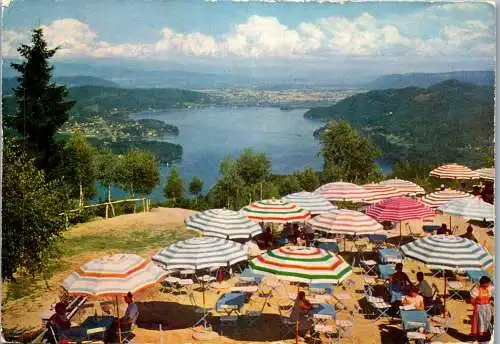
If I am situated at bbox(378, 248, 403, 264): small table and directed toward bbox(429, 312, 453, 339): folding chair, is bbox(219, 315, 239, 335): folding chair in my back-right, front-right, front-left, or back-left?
front-right

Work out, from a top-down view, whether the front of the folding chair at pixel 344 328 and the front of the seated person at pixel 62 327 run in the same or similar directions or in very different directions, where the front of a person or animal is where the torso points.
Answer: very different directions

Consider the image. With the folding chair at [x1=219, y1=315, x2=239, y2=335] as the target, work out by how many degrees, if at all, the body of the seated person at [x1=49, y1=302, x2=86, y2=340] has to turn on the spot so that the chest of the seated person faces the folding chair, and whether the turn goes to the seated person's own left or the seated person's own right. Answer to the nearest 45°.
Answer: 0° — they already face it

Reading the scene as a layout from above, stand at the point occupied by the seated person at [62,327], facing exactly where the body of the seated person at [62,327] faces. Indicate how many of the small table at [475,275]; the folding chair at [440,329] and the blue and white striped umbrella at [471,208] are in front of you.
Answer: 3

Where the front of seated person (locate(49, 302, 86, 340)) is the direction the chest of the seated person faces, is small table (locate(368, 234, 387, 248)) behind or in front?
in front

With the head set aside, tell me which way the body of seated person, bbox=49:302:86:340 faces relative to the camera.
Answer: to the viewer's right
